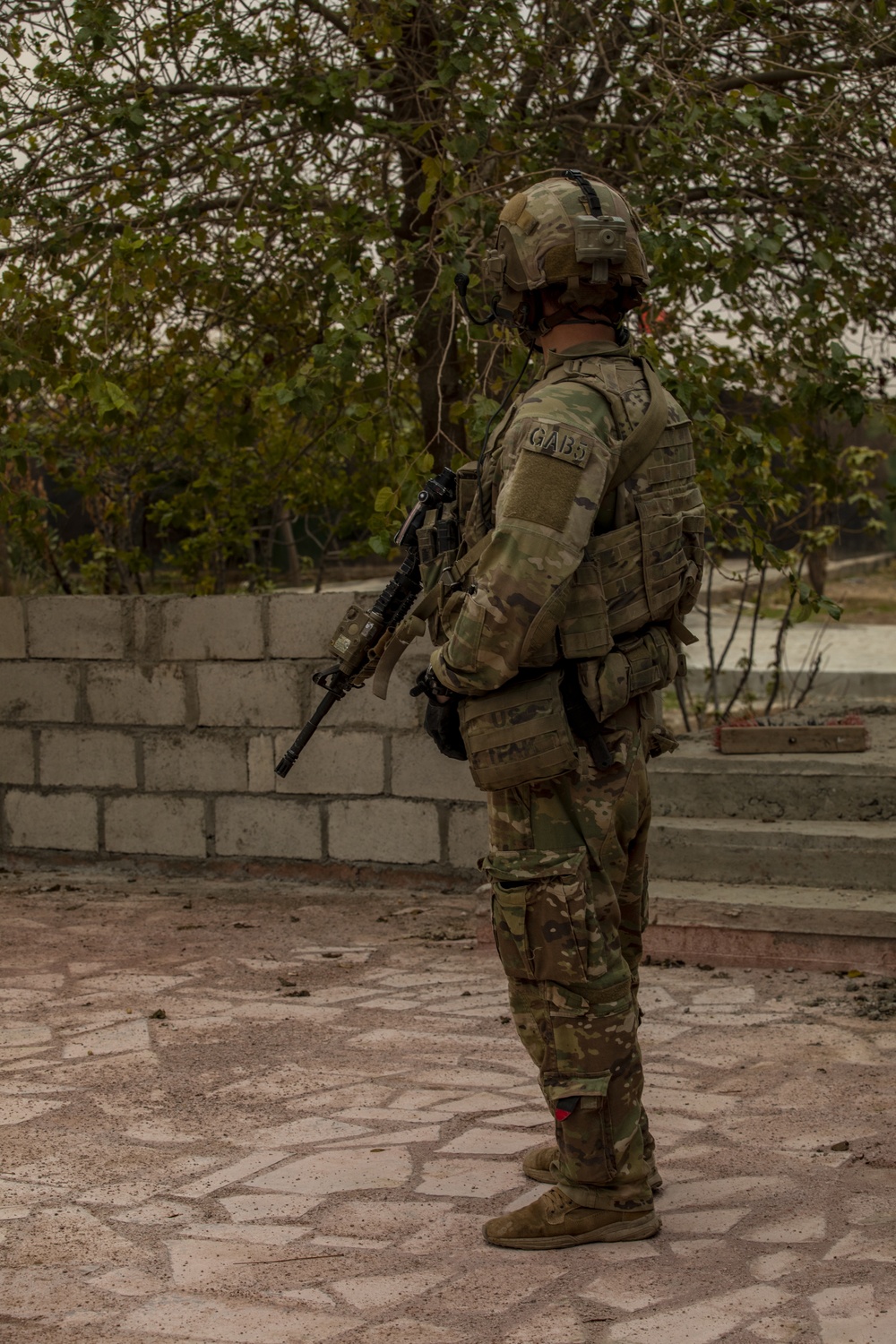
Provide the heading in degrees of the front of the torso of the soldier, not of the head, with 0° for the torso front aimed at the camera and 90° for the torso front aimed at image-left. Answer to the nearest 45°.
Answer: approximately 90°

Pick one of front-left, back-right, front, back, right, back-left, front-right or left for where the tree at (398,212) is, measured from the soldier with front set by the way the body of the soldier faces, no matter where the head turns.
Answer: right

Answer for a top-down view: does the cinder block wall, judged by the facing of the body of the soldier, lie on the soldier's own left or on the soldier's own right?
on the soldier's own right

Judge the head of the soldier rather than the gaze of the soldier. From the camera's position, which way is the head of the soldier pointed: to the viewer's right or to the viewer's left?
to the viewer's left
